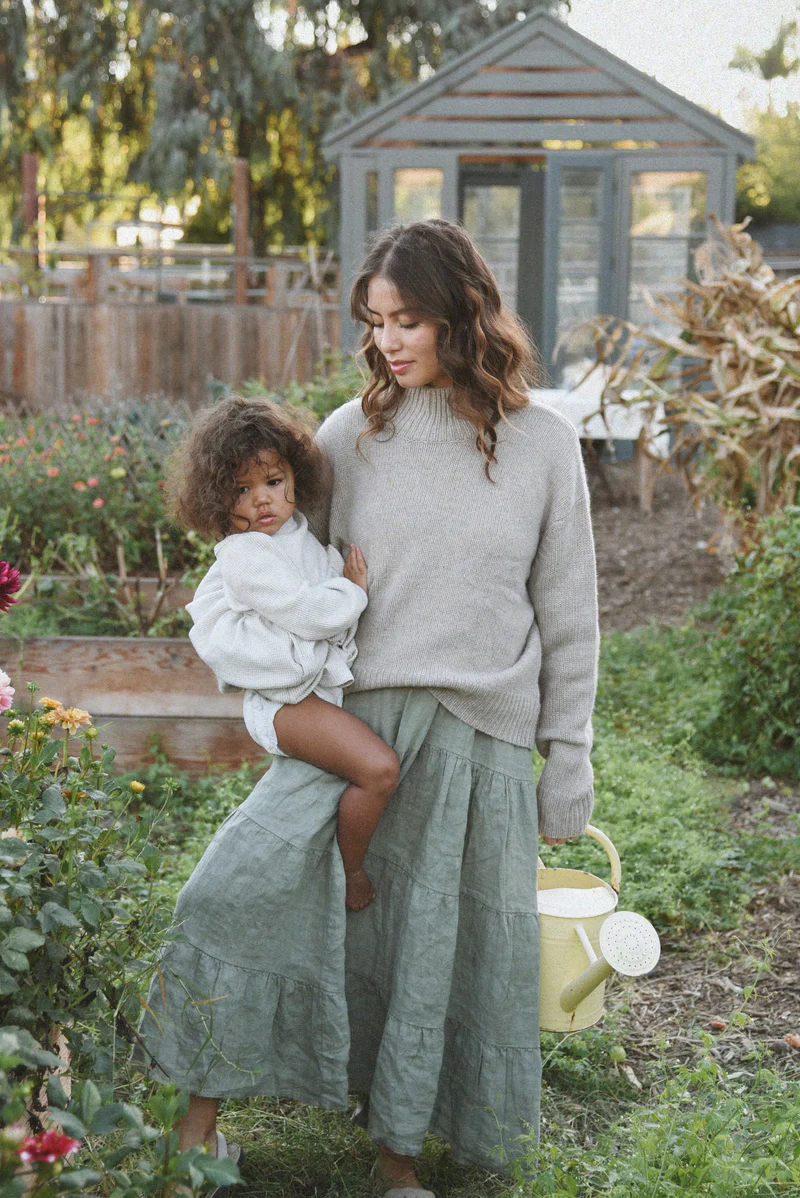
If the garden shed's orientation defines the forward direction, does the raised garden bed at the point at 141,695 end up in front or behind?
in front

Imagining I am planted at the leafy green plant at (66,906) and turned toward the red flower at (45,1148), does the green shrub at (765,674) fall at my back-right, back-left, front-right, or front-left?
back-left

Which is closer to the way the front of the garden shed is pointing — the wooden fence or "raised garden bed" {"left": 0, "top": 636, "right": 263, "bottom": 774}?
the raised garden bed

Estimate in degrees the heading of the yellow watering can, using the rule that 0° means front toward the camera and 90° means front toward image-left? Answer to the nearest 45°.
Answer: approximately 315°

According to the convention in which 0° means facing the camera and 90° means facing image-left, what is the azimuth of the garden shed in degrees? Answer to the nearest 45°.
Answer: approximately 0°

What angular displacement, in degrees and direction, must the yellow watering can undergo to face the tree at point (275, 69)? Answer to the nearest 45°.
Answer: approximately 135° to its left

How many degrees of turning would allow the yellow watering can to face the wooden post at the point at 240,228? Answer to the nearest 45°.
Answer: approximately 135° to its left

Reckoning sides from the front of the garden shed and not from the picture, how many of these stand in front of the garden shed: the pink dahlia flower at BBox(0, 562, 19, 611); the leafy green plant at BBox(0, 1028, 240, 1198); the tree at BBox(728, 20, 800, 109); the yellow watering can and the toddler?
4
